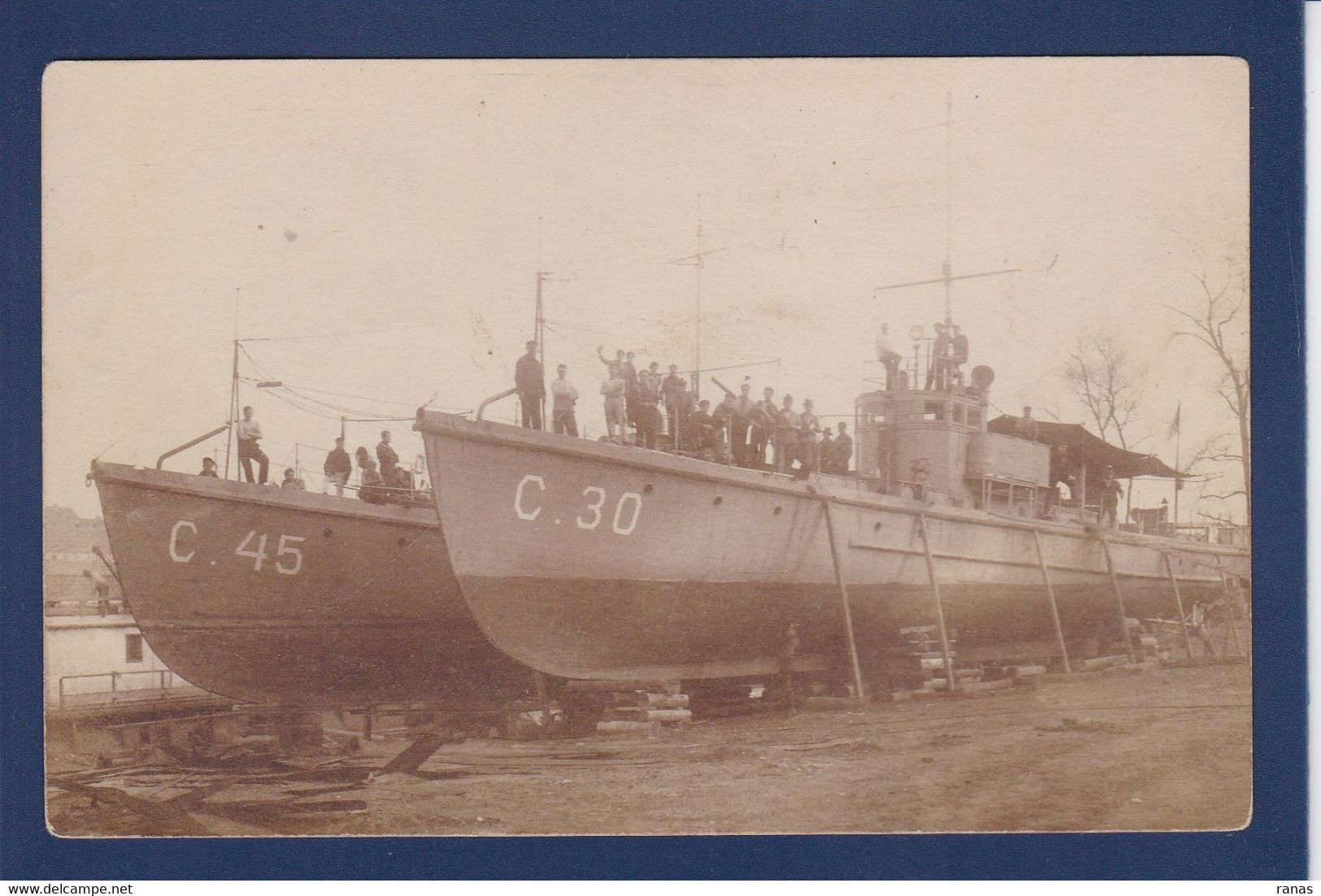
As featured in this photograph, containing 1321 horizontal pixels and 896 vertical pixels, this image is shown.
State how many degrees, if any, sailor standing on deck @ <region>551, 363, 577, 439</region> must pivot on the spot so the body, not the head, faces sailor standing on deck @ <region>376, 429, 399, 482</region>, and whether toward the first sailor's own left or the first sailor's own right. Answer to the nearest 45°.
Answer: approximately 135° to the first sailor's own right

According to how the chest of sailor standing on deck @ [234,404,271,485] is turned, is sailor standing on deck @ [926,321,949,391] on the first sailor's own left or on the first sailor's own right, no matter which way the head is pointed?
on the first sailor's own left

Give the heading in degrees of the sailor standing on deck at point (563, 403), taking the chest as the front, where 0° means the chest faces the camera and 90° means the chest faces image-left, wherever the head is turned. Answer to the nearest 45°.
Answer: approximately 0°
